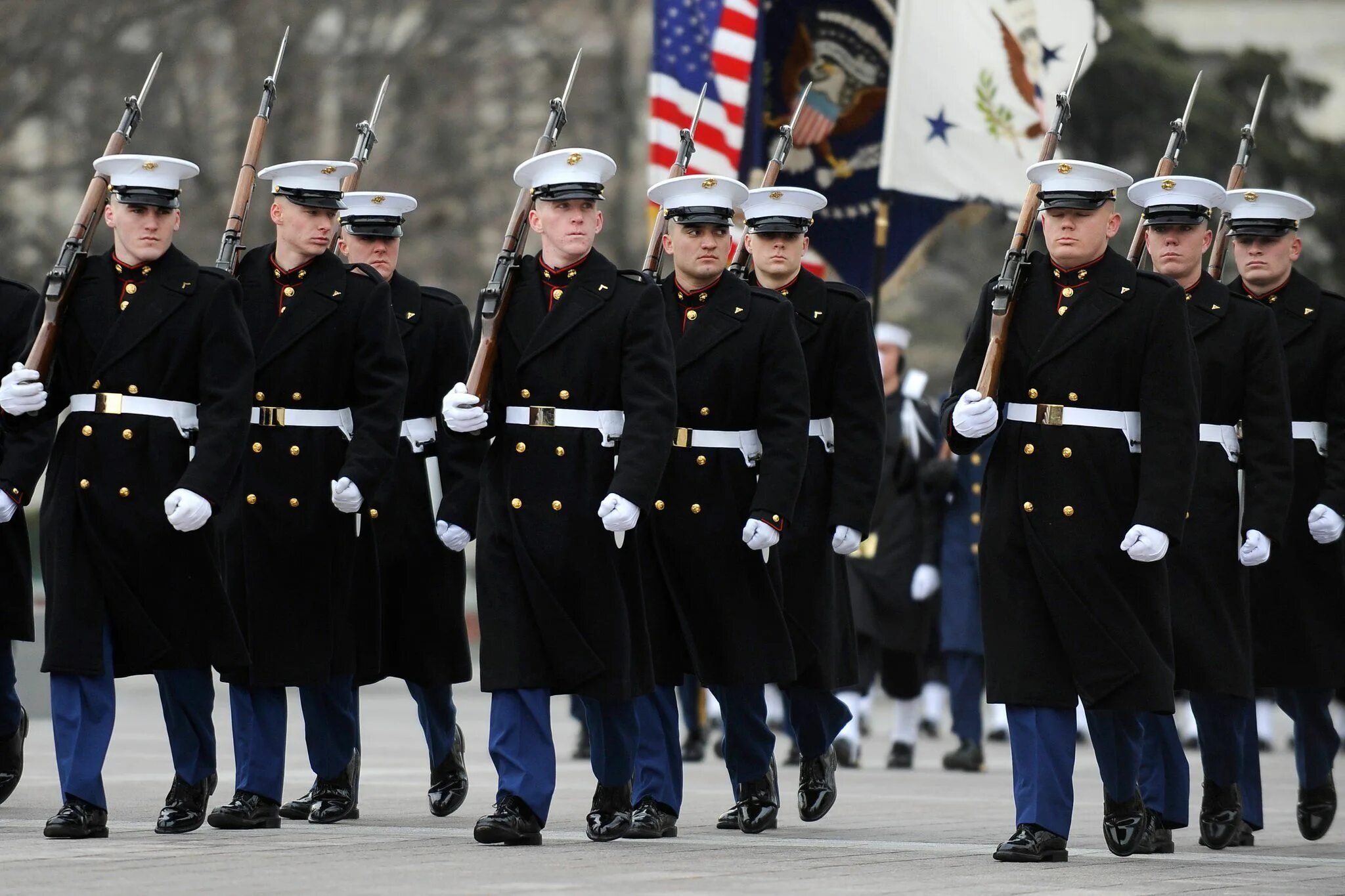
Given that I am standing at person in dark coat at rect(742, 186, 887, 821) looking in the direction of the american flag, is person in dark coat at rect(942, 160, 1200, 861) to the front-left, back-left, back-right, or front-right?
back-right

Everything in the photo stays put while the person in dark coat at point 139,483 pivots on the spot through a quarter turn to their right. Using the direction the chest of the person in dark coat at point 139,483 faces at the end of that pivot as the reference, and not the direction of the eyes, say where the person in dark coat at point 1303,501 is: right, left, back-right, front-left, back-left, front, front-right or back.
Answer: back-right

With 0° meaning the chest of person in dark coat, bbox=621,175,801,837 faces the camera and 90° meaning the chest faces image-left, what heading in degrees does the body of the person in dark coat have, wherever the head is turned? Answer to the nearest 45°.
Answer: approximately 45°

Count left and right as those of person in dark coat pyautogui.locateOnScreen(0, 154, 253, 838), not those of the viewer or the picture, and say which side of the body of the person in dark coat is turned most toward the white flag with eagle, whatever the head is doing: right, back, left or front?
back

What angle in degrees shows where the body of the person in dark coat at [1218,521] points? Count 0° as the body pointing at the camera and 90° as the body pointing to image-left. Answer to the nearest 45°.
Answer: approximately 45°

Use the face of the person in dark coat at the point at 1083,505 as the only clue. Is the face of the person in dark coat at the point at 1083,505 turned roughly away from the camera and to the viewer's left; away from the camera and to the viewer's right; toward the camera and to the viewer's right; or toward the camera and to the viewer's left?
toward the camera and to the viewer's left
